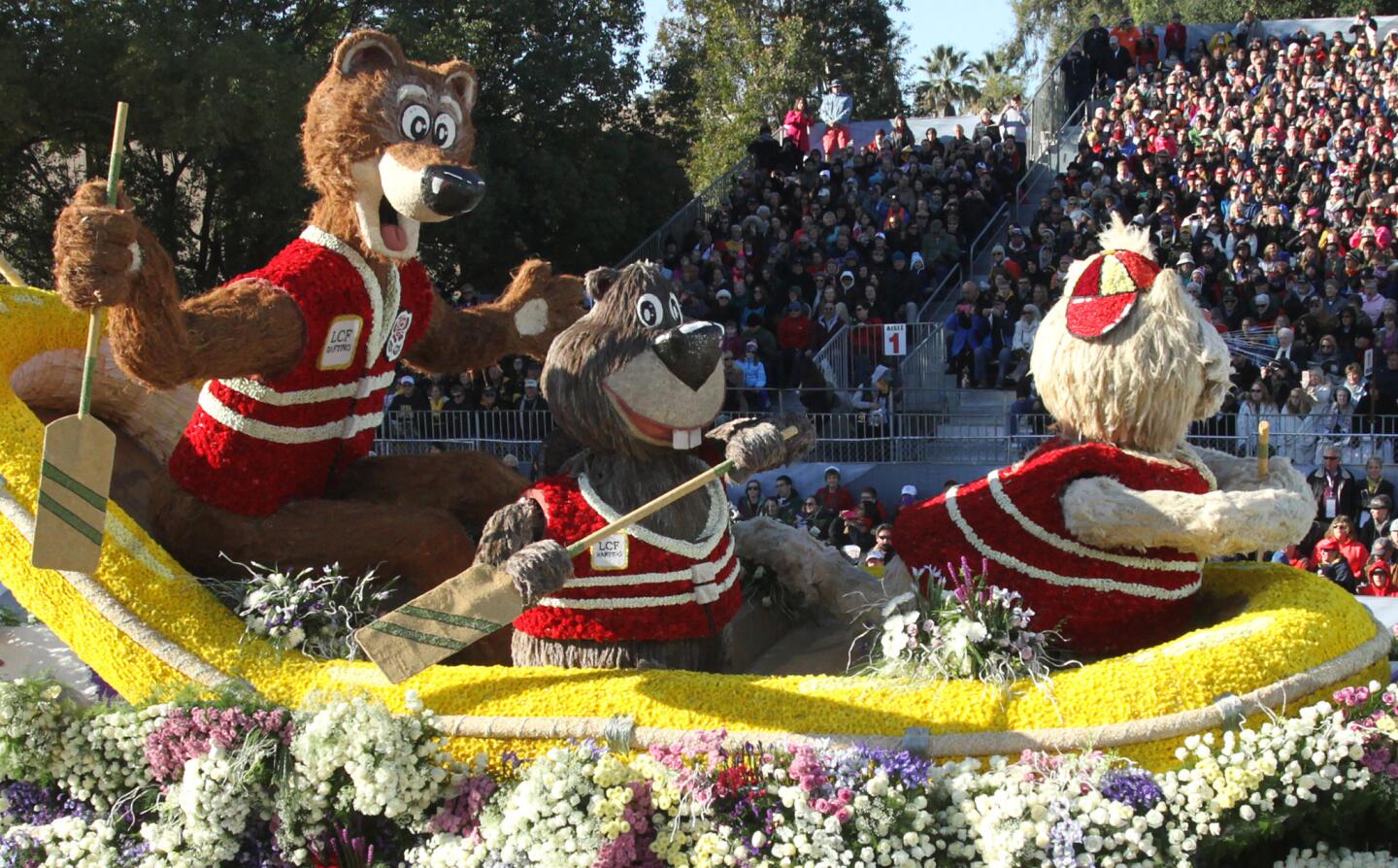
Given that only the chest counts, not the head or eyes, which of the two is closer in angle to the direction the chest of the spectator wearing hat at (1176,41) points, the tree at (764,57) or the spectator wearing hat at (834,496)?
the spectator wearing hat

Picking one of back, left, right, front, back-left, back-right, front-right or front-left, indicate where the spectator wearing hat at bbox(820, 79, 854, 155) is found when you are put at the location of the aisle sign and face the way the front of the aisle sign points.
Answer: back

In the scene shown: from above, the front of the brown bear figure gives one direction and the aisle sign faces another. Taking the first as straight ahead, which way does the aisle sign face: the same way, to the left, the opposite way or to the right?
to the right

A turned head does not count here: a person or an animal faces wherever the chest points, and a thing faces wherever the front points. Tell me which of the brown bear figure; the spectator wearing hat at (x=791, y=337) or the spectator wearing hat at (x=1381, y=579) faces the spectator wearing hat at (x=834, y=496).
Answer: the spectator wearing hat at (x=791, y=337)

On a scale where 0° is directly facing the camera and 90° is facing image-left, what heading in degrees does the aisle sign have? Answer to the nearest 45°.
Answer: approximately 0°

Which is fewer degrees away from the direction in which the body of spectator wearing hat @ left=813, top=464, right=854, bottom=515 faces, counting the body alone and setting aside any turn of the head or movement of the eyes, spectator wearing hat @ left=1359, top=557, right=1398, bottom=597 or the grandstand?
the spectator wearing hat

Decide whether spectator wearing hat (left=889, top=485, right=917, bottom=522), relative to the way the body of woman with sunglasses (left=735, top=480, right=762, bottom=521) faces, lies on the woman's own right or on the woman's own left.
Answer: on the woman's own left

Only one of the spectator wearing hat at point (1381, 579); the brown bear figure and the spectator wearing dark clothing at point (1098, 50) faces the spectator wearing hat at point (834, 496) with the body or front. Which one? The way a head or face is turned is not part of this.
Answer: the spectator wearing dark clothing at point (1098, 50)

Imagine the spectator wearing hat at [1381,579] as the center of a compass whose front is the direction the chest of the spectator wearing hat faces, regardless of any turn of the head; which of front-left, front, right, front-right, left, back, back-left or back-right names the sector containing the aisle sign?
back-right

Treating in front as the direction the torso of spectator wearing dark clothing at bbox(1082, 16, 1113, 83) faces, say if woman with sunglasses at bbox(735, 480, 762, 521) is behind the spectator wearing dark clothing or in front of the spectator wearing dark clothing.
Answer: in front

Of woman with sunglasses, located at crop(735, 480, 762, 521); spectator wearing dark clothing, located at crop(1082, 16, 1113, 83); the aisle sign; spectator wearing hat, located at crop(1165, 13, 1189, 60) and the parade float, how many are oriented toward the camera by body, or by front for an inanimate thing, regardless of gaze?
4

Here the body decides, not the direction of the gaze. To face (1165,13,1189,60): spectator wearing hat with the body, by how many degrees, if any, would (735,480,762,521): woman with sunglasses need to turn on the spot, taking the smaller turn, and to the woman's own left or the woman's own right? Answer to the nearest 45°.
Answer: approximately 135° to the woman's own left
